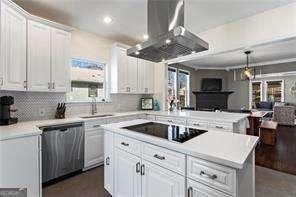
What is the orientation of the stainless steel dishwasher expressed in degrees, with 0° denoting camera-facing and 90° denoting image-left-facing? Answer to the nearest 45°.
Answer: approximately 315°

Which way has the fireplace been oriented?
toward the camera

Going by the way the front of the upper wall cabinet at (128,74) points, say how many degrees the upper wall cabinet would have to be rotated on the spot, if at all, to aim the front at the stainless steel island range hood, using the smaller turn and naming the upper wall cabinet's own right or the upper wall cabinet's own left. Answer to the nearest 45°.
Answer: approximately 45° to the upper wall cabinet's own right

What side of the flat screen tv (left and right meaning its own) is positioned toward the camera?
front

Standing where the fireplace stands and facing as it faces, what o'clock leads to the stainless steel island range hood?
The stainless steel island range hood is roughly at 12 o'clock from the fireplace.

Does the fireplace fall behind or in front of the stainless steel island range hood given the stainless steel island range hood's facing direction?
behind

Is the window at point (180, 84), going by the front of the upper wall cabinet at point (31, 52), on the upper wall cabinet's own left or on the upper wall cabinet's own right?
on the upper wall cabinet's own left

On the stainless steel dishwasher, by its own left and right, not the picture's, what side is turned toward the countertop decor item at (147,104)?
left

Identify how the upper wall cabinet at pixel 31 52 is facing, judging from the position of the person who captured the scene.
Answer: facing the viewer and to the right of the viewer

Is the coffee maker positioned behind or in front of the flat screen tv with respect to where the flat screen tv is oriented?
in front

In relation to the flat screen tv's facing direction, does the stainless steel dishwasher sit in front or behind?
in front

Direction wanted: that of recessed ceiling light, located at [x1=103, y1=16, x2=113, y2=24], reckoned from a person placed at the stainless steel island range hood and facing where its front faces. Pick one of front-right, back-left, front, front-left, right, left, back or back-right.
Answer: right

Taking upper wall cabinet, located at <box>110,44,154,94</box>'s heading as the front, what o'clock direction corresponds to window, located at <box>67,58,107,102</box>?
The window is roughly at 4 o'clock from the upper wall cabinet.
